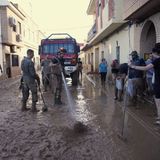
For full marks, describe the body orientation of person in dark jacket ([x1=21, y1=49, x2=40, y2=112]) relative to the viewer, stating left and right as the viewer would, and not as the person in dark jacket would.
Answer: facing away from the viewer and to the right of the viewer

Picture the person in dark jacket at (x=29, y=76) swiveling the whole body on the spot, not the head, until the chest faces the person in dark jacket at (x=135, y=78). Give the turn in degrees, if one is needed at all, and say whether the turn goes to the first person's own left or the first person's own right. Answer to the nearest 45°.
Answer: approximately 45° to the first person's own right
